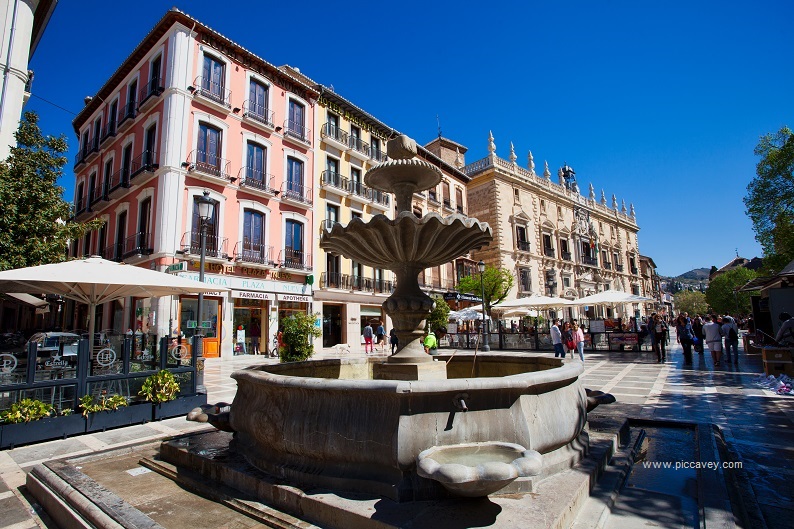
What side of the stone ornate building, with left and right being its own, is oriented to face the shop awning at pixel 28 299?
right

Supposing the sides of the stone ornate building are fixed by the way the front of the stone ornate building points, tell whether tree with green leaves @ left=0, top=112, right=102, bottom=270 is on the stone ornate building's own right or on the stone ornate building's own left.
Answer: on the stone ornate building's own right

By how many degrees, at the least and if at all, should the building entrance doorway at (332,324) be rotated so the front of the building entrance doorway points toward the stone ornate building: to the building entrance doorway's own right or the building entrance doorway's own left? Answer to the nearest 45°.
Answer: approximately 90° to the building entrance doorway's own left

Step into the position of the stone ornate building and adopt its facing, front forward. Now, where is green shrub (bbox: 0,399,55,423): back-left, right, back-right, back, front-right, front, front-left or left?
front-right

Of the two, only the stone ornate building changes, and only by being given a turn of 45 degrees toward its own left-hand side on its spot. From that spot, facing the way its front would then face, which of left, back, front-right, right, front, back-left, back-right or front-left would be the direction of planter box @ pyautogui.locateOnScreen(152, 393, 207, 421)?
right

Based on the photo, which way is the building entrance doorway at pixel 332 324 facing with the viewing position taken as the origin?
facing the viewer and to the right of the viewer

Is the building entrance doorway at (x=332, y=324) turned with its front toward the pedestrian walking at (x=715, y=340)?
yes

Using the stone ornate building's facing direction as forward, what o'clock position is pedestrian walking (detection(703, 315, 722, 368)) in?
The pedestrian walking is roughly at 1 o'clock from the stone ornate building.

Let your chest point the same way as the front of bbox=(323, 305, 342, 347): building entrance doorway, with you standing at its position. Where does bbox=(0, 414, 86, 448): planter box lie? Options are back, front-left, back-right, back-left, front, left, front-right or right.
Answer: front-right

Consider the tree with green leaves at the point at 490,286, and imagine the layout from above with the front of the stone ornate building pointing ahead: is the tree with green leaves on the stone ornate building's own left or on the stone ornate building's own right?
on the stone ornate building's own right

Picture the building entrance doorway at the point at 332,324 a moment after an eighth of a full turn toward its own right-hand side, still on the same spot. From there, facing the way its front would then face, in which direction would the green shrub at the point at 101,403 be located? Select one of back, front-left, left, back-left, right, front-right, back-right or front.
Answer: front

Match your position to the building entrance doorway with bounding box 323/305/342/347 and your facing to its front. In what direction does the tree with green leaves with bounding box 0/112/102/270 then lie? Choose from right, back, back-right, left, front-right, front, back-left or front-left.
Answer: right

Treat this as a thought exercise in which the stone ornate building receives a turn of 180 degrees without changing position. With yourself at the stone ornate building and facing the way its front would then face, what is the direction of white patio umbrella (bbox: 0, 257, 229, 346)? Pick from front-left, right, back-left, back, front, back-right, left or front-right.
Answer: back-left
